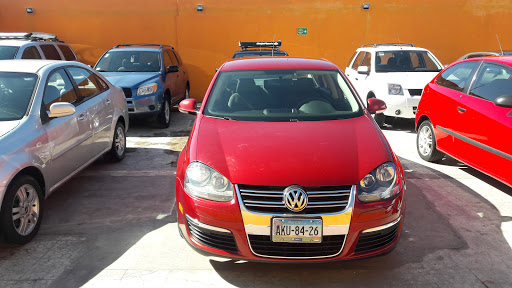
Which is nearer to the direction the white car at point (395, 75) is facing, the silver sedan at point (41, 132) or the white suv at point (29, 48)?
the silver sedan

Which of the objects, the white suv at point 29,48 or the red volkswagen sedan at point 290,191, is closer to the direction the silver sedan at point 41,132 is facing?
the red volkswagen sedan

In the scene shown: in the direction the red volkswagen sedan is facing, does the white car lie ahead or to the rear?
to the rear

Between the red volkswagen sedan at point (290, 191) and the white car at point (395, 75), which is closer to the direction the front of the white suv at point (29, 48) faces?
the red volkswagen sedan

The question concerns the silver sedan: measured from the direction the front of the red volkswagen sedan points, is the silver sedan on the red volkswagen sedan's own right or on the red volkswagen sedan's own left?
on the red volkswagen sedan's own right

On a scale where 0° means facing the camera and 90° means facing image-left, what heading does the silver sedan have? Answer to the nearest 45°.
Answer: approximately 45°

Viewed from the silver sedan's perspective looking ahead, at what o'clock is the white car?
The white car is roughly at 7 o'clock from the silver sedan.
